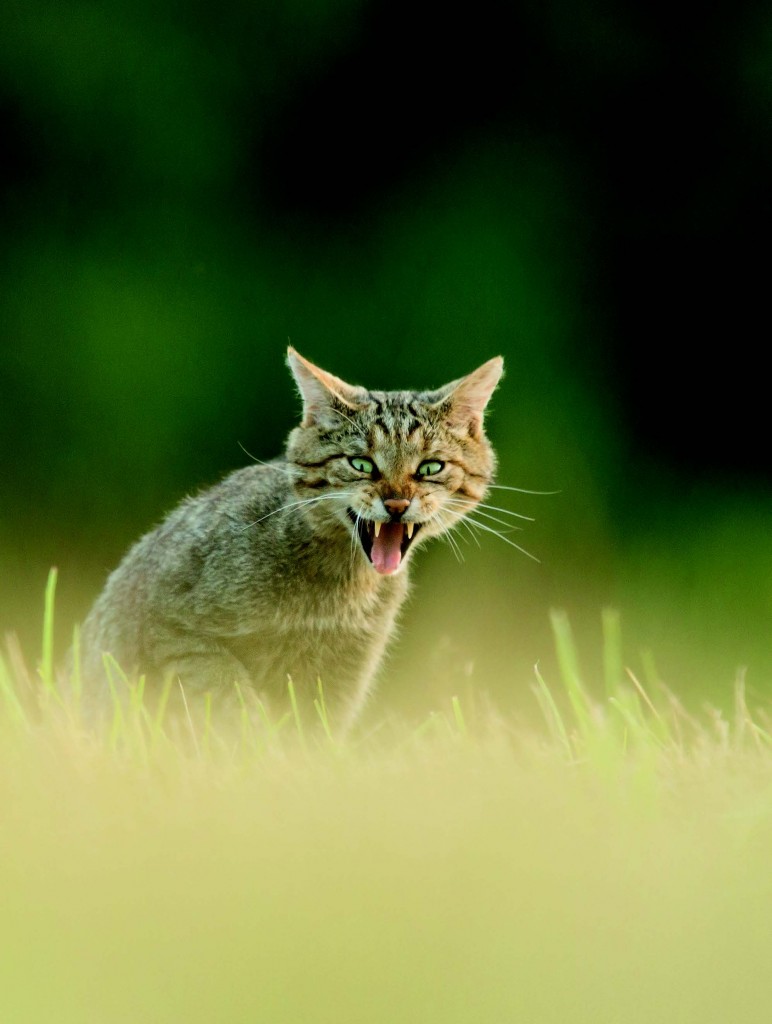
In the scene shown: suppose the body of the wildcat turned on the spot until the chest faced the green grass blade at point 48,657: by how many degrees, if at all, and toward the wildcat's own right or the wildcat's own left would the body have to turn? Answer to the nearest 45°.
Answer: approximately 90° to the wildcat's own right

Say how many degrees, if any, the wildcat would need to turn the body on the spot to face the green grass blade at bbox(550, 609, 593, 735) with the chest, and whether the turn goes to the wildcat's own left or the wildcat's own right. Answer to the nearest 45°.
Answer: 0° — it already faces it

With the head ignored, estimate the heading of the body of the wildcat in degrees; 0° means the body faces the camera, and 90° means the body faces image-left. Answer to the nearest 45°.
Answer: approximately 315°

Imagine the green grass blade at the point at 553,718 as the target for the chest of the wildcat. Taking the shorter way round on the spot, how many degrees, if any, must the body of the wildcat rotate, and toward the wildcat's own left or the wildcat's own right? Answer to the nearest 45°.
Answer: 0° — it already faces it
